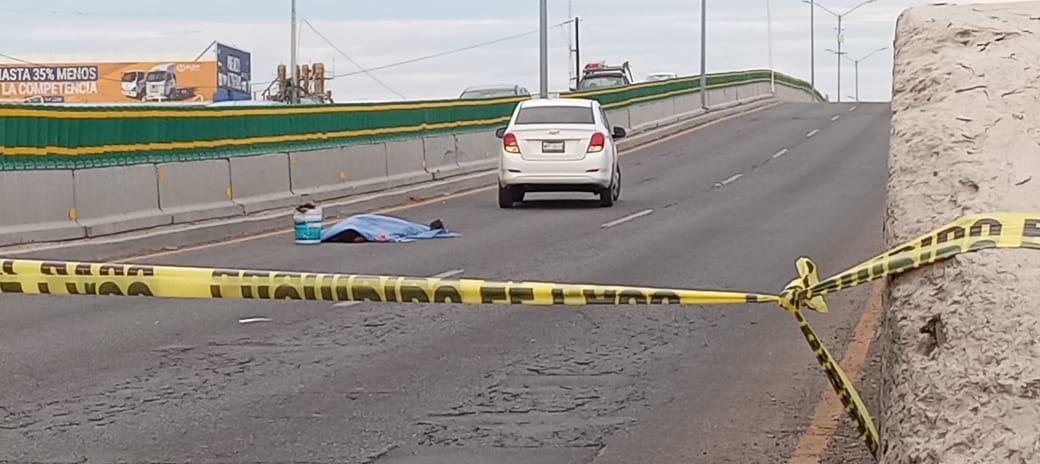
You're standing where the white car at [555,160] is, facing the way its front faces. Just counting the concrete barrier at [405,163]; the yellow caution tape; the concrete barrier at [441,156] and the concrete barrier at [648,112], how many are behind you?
1

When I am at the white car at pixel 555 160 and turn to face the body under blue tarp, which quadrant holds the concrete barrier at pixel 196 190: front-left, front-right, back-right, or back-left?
front-right

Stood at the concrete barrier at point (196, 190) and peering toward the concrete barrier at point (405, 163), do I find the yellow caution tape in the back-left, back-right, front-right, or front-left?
back-right

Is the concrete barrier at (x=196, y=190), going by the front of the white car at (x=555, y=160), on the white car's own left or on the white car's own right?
on the white car's own left

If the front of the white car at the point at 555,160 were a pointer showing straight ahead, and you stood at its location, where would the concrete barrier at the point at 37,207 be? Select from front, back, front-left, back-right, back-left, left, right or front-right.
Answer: back-left

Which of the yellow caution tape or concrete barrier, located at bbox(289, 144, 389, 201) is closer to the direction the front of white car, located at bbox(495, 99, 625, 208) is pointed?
the concrete barrier

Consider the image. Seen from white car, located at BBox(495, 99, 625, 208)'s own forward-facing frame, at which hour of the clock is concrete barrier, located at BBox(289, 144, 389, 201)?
The concrete barrier is roughly at 9 o'clock from the white car.

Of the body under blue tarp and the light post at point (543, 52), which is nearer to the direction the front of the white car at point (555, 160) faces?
the light post

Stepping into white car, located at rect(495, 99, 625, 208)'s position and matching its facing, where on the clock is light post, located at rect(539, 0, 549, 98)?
The light post is roughly at 12 o'clock from the white car.

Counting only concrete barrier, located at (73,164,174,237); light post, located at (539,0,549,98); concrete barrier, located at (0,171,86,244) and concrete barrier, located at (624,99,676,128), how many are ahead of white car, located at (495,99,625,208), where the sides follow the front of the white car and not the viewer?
2

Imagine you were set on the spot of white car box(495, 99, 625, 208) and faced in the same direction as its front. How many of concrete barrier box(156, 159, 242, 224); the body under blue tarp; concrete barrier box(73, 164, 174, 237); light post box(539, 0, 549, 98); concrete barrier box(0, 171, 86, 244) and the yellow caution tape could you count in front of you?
1

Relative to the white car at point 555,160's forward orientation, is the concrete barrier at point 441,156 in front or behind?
in front

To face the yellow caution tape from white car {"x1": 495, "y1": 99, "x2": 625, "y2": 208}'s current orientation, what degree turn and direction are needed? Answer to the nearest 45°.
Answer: approximately 180°

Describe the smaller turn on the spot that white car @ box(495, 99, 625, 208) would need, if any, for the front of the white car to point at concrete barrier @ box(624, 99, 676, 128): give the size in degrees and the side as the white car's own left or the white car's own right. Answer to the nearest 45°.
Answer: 0° — it already faces it

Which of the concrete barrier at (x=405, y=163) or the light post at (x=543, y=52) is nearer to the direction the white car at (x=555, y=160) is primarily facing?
the light post

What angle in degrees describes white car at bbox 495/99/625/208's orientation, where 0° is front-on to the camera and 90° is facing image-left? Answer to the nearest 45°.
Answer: approximately 180°
